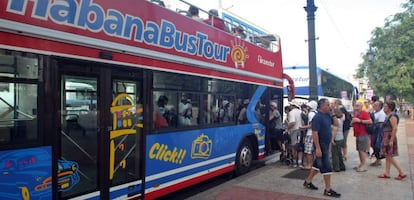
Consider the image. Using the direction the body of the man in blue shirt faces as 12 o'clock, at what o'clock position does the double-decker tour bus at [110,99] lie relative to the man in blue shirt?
The double-decker tour bus is roughly at 3 o'clock from the man in blue shirt.

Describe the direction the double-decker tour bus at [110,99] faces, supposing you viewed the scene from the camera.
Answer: facing away from the viewer and to the right of the viewer

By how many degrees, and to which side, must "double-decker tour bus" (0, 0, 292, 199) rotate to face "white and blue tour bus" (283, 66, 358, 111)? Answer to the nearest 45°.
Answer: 0° — it already faces it

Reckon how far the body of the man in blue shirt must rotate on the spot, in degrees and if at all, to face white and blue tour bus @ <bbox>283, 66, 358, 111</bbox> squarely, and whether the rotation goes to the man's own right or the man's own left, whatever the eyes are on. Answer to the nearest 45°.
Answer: approximately 135° to the man's own left

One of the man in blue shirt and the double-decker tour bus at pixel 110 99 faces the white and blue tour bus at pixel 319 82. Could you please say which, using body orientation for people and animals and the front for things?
the double-decker tour bus at pixel 110 99

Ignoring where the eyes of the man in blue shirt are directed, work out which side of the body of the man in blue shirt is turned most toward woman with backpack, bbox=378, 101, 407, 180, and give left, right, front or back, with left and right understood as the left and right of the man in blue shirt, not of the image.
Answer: left

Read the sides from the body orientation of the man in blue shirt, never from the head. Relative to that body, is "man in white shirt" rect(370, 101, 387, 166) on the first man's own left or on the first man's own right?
on the first man's own left

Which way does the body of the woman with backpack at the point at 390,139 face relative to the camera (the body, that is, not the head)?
to the viewer's left
